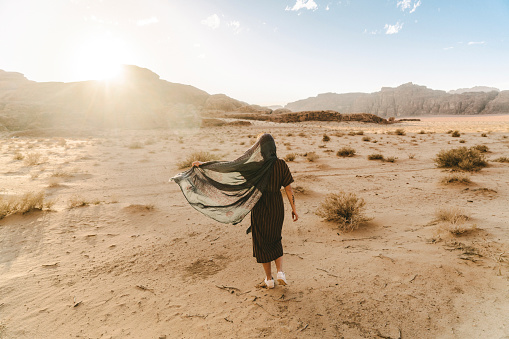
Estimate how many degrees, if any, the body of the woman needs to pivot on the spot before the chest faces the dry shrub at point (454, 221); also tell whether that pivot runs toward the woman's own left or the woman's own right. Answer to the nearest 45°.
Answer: approximately 90° to the woman's own right

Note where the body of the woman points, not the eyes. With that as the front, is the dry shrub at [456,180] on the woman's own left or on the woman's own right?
on the woman's own right

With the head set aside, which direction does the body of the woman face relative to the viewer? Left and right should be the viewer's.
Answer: facing away from the viewer

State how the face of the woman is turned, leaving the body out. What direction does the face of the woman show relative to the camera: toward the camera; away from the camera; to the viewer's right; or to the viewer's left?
away from the camera

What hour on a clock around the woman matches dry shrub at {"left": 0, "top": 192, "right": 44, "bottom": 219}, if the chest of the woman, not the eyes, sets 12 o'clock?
The dry shrub is roughly at 10 o'clock from the woman.

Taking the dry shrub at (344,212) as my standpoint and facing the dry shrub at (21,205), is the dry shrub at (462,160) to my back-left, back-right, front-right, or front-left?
back-right

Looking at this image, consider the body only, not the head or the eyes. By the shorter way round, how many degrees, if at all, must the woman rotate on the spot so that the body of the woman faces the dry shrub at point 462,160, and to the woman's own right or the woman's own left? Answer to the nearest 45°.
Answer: approximately 45° to the woman's own right
